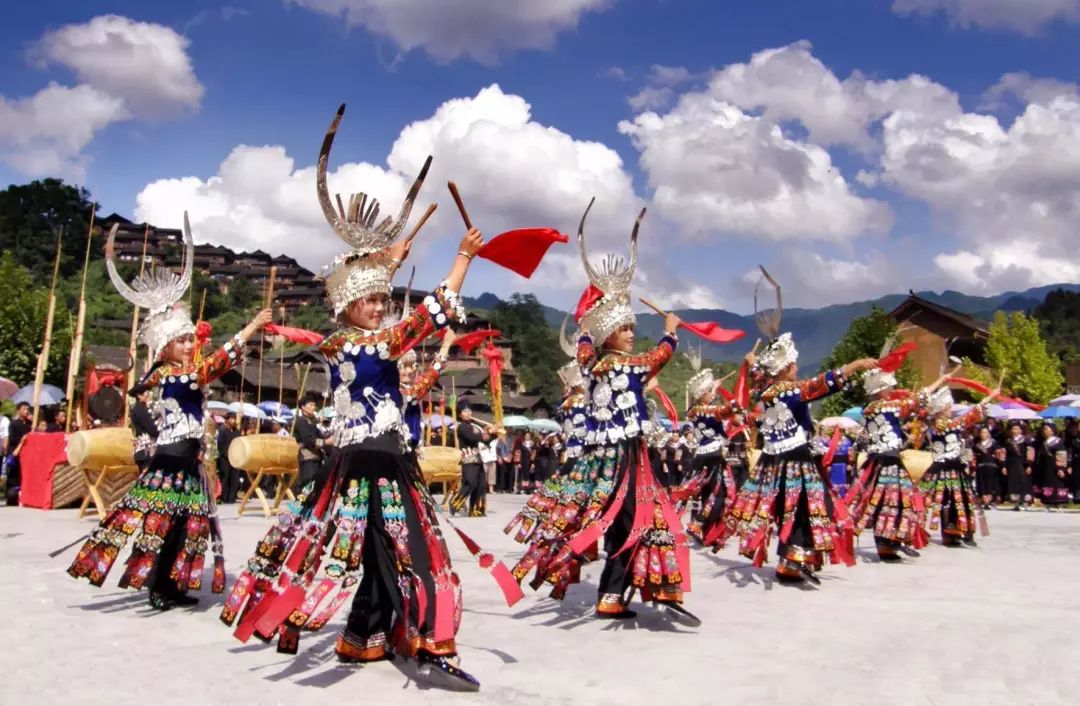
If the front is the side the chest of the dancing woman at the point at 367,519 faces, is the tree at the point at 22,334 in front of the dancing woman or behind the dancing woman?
behind

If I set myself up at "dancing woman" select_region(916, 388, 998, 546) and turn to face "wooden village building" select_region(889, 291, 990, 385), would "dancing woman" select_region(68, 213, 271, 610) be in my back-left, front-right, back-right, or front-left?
back-left

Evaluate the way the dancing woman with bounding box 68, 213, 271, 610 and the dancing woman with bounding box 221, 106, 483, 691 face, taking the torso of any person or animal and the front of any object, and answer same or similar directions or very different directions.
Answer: same or similar directions

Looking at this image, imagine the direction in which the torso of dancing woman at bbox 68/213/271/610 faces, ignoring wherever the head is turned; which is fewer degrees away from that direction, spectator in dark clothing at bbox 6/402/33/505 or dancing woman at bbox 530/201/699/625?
the dancing woman

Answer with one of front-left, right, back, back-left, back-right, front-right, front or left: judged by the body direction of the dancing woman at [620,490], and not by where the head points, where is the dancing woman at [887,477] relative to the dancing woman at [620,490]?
left

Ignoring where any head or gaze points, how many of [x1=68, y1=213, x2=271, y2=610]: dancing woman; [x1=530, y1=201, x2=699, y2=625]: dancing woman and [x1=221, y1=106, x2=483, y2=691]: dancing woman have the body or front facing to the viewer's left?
0

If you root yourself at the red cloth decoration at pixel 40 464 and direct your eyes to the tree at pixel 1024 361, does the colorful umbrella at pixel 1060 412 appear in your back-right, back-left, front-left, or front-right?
front-right

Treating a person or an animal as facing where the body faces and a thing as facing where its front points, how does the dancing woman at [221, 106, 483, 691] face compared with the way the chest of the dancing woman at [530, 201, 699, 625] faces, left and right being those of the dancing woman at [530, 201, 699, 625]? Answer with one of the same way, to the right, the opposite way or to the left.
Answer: the same way

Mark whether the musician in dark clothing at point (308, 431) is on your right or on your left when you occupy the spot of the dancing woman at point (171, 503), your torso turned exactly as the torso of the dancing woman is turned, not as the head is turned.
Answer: on your left

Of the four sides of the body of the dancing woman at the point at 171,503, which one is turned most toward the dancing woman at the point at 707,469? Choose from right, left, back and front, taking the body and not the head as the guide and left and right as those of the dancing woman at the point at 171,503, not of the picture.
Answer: left
